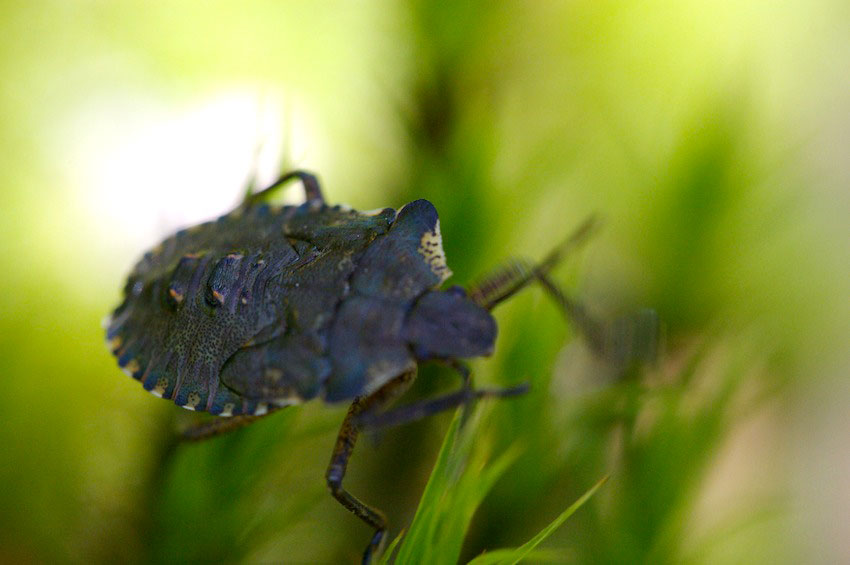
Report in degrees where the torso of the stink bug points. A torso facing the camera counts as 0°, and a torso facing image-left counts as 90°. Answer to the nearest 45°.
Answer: approximately 270°
